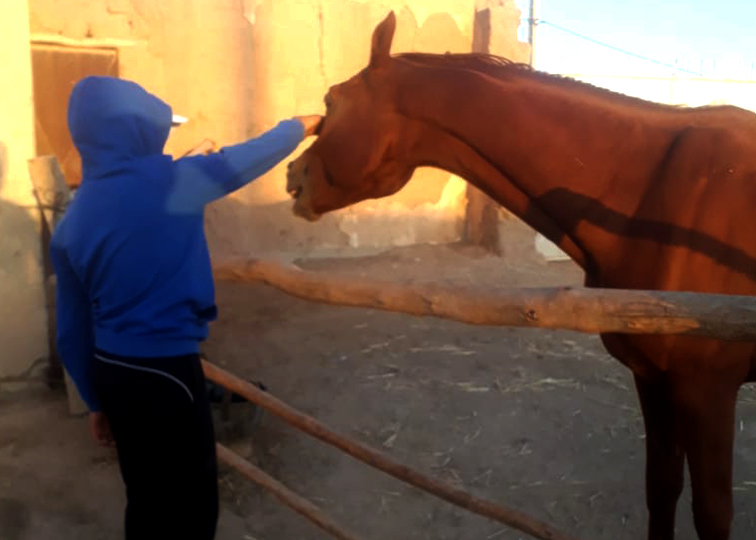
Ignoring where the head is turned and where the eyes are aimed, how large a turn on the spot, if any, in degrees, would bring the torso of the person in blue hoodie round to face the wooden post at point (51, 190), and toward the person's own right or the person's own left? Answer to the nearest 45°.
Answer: approximately 45° to the person's own left

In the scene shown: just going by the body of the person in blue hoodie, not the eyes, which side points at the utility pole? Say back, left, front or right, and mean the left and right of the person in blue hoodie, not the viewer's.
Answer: front

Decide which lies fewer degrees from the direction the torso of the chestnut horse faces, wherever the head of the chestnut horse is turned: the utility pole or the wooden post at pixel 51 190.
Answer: the wooden post

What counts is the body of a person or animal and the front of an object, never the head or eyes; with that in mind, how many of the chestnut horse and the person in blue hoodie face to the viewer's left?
1

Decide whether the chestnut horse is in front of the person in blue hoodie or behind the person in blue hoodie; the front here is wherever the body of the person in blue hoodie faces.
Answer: in front

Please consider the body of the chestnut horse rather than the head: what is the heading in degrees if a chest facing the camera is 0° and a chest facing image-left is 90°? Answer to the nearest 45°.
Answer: approximately 90°

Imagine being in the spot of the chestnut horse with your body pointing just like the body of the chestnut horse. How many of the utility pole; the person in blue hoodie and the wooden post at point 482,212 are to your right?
2

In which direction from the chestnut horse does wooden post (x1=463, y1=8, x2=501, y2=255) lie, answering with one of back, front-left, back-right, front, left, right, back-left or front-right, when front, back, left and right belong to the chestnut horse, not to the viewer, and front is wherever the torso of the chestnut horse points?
right

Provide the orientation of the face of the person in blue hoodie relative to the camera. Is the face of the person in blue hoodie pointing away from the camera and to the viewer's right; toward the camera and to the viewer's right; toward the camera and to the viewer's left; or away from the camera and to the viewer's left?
away from the camera and to the viewer's right

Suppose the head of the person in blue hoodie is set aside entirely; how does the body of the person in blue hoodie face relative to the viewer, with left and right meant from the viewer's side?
facing away from the viewer and to the right of the viewer
